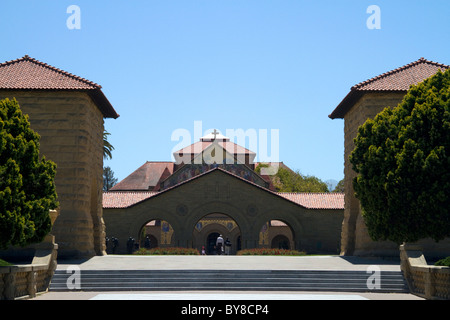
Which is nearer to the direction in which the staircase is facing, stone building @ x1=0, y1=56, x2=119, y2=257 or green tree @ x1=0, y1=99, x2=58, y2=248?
the green tree

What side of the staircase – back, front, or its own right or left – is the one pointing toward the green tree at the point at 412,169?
left

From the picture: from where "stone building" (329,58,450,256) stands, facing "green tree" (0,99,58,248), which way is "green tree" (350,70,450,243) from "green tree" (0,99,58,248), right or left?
left

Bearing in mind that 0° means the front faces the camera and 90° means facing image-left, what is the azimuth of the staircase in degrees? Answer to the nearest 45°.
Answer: approximately 0°

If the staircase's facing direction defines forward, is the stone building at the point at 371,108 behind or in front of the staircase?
behind

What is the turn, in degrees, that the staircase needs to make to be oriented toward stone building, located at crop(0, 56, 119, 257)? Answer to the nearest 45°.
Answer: approximately 135° to its right
